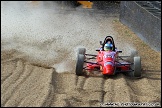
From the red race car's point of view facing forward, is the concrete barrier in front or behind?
behind

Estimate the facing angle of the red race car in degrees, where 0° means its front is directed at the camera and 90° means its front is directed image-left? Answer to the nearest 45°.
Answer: approximately 0°
